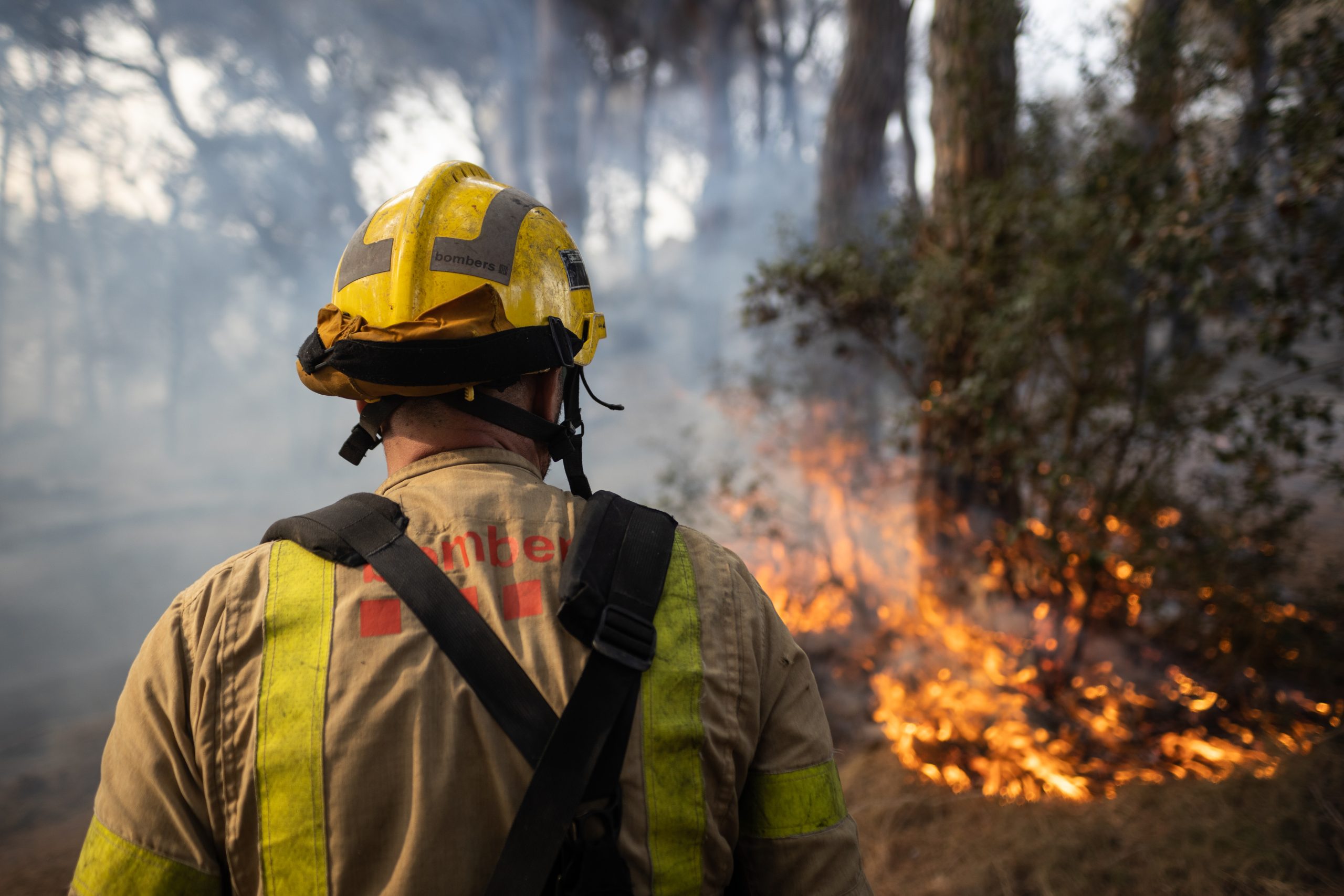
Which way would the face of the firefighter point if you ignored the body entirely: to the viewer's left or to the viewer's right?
to the viewer's right

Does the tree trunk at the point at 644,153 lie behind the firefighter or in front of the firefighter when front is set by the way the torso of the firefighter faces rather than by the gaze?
in front

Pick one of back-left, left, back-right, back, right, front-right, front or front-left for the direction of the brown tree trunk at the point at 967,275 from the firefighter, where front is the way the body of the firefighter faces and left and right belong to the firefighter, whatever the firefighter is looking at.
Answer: front-right

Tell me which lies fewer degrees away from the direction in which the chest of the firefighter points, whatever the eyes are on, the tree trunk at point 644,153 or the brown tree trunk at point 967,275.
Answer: the tree trunk at point 644,153

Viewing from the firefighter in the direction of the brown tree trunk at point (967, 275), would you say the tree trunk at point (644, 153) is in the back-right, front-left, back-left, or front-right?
front-left

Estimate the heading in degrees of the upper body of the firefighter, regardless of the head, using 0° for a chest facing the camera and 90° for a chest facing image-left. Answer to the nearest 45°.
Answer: approximately 180°
